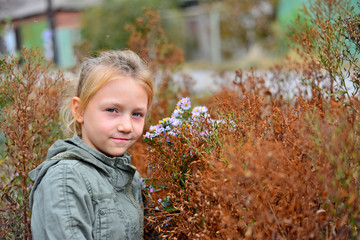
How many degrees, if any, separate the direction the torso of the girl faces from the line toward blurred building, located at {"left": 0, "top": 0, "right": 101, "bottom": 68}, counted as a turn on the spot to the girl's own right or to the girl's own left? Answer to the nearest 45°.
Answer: approximately 135° to the girl's own left

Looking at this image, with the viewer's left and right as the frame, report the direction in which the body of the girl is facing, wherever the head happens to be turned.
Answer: facing the viewer and to the right of the viewer
